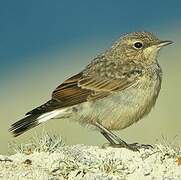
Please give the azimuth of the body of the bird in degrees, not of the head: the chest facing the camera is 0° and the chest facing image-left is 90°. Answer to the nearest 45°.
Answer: approximately 270°
